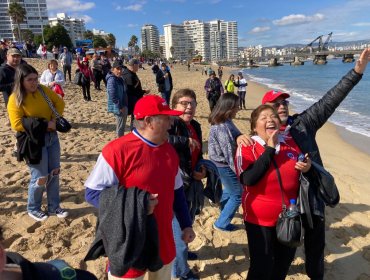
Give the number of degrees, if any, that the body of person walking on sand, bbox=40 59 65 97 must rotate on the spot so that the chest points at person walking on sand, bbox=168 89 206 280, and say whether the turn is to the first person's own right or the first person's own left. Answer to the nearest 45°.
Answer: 0° — they already face them

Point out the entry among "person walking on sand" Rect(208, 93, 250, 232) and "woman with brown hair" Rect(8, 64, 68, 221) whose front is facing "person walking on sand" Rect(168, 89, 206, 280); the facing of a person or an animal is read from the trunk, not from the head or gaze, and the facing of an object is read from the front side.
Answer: the woman with brown hair

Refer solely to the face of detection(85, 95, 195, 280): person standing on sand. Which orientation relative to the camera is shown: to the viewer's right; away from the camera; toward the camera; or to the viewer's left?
to the viewer's right

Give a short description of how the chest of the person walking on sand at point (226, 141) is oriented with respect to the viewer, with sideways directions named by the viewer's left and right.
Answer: facing to the right of the viewer

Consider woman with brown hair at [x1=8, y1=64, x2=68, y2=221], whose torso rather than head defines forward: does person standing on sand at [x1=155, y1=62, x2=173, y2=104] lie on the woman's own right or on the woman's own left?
on the woman's own left

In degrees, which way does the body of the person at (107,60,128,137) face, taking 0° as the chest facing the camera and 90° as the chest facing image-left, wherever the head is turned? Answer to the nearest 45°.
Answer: approximately 315°

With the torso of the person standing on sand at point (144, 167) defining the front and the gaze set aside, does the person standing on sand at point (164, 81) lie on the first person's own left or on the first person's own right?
on the first person's own left

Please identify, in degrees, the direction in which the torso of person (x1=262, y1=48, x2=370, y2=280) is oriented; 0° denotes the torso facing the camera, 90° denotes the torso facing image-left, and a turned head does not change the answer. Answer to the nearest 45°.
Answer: approximately 0°

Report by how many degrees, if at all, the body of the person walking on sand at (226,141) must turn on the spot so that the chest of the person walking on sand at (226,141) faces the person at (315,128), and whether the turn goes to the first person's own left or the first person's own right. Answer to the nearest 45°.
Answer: approximately 45° to the first person's own right
